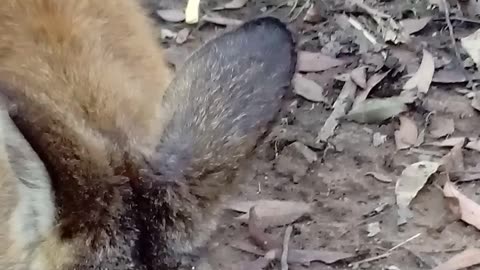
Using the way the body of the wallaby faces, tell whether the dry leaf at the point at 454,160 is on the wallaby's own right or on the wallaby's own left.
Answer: on the wallaby's own left

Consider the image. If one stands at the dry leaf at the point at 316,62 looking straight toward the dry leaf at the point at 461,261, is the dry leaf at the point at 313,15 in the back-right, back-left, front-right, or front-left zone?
back-left

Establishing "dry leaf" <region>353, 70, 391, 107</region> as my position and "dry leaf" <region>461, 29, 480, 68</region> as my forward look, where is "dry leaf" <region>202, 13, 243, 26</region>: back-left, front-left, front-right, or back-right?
back-left

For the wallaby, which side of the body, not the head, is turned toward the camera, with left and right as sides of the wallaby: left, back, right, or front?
front

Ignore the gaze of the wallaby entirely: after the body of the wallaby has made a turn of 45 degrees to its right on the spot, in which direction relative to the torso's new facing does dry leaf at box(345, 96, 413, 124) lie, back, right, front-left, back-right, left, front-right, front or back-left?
back

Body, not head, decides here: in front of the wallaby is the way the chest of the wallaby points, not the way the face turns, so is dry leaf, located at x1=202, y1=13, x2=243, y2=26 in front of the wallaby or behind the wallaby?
behind

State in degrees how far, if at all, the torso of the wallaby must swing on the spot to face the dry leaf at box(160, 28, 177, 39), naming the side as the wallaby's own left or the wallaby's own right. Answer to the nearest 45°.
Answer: approximately 180°
